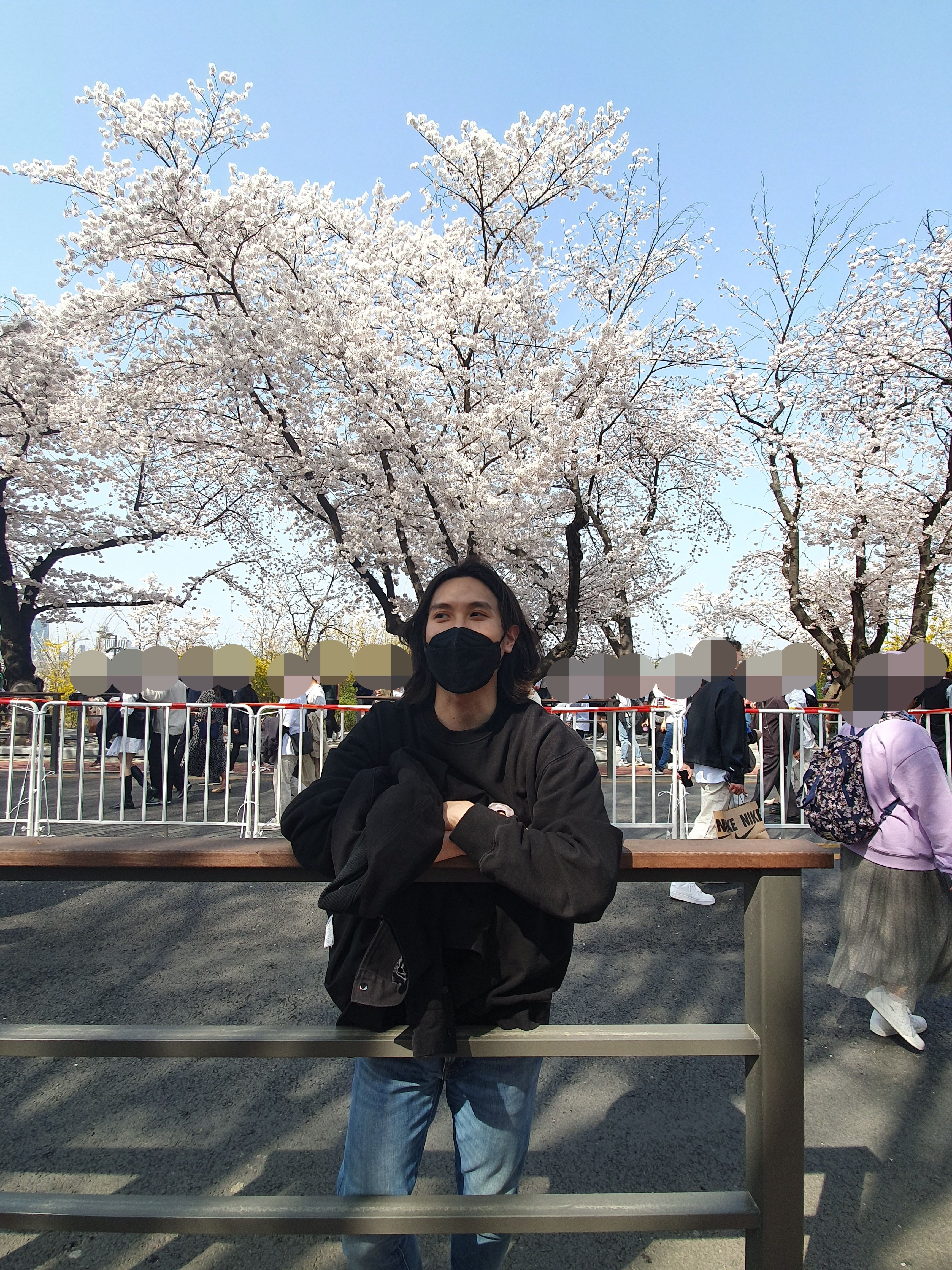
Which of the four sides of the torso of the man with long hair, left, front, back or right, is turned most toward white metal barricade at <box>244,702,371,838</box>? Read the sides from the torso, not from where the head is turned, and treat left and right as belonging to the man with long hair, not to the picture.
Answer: back

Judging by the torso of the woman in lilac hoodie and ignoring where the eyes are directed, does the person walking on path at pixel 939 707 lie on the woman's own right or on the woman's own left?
on the woman's own left

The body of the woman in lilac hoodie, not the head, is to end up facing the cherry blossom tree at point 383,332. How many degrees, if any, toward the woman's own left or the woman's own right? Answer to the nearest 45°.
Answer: approximately 135° to the woman's own left

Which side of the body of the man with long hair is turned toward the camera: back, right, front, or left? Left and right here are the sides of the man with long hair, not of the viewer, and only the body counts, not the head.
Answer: front

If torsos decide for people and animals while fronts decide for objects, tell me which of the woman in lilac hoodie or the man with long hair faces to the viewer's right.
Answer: the woman in lilac hoodie

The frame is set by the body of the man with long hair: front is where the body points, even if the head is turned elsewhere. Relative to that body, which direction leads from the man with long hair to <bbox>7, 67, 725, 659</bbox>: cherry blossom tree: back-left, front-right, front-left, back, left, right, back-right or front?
back

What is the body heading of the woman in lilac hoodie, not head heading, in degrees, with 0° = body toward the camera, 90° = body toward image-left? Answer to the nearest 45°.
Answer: approximately 270°

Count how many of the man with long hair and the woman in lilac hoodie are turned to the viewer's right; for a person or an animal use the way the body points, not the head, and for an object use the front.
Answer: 1
